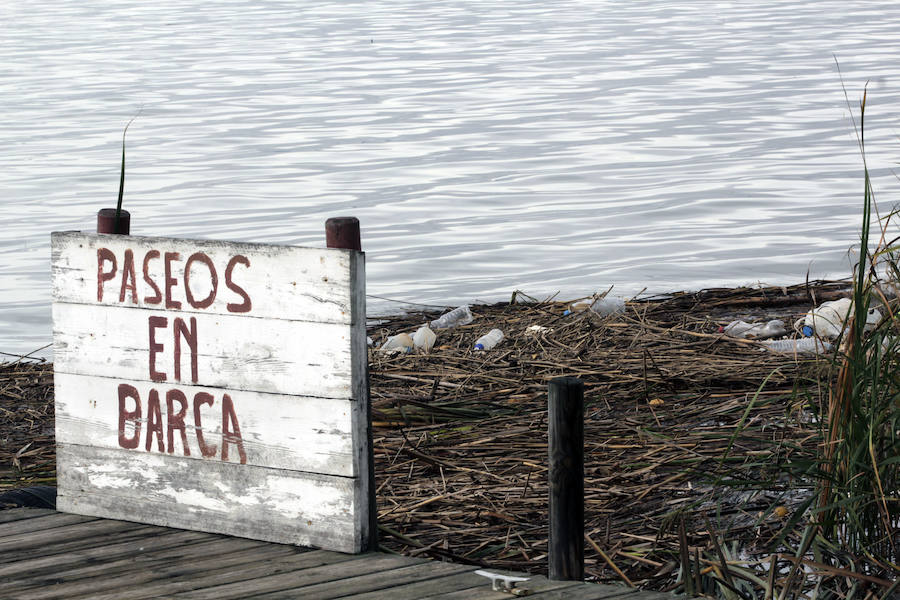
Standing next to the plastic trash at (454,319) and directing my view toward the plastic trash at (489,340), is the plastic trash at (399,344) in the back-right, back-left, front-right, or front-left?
front-right

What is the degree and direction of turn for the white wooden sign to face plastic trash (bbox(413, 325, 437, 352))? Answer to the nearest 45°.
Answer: approximately 135° to its right

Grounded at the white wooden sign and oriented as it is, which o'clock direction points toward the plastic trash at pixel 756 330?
The plastic trash is roughly at 6 o'clock from the white wooden sign.

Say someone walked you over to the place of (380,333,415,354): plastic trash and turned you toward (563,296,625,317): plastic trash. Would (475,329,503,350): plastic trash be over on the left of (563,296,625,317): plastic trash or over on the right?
right

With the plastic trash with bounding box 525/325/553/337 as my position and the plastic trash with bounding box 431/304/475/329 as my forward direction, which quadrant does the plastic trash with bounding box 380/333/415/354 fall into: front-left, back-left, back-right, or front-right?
front-left

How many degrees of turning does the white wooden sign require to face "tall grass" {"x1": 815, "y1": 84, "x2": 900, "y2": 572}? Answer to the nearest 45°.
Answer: approximately 135° to its left

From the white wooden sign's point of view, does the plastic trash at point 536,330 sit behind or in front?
behind

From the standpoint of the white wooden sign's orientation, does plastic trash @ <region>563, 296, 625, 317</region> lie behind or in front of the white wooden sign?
behind

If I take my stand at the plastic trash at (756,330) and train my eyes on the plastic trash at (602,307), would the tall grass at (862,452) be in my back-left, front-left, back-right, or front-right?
back-left

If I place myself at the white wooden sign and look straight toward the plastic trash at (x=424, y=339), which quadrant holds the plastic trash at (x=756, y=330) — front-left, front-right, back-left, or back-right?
front-right

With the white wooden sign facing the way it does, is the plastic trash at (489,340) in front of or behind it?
behind

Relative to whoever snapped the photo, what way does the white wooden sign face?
facing the viewer and to the left of the viewer

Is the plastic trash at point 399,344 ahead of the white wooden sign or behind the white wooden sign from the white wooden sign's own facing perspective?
behind

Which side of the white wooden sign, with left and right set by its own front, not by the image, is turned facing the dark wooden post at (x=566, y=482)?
left
